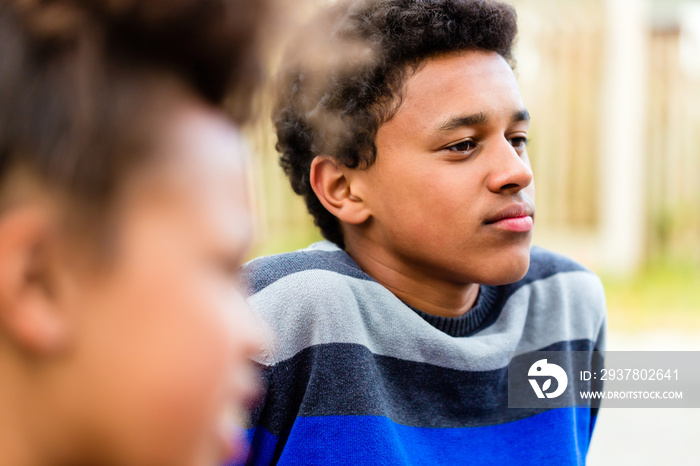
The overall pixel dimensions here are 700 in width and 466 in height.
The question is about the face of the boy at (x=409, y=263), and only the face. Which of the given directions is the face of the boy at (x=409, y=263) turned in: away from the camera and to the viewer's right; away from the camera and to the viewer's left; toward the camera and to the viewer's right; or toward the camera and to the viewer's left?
toward the camera and to the viewer's right

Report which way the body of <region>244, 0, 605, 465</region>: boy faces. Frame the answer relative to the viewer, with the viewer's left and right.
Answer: facing the viewer and to the right of the viewer

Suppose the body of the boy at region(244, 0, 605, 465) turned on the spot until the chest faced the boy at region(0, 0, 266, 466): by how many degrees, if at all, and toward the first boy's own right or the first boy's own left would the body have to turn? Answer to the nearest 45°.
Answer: approximately 45° to the first boy's own right
